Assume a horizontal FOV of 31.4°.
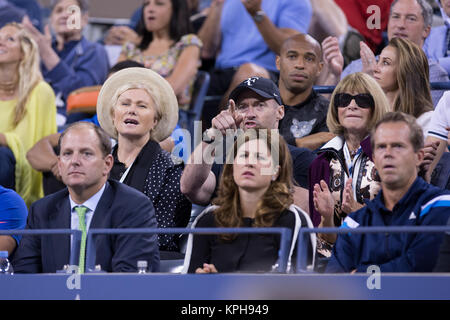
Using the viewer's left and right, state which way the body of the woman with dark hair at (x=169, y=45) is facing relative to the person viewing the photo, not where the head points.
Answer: facing the viewer and to the left of the viewer

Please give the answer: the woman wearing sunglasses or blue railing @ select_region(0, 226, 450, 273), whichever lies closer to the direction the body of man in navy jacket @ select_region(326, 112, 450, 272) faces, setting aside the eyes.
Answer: the blue railing

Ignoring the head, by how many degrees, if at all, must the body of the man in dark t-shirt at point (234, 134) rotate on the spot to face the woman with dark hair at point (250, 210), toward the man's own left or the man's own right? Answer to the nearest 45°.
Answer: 0° — they already face them

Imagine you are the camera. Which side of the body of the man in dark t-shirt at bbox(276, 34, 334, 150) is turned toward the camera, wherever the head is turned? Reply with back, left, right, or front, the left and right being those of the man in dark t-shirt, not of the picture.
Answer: front

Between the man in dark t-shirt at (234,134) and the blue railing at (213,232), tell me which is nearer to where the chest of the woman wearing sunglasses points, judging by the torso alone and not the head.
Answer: the blue railing

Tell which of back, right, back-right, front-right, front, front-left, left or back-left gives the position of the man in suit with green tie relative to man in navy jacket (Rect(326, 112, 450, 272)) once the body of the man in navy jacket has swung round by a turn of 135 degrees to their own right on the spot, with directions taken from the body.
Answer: left

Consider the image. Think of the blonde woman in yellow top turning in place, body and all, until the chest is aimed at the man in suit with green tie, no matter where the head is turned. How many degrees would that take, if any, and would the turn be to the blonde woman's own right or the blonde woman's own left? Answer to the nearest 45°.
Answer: approximately 45° to the blonde woman's own left

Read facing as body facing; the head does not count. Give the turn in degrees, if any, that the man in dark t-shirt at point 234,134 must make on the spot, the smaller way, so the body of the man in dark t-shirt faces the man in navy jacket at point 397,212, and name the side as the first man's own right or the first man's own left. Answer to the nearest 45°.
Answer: approximately 45° to the first man's own left

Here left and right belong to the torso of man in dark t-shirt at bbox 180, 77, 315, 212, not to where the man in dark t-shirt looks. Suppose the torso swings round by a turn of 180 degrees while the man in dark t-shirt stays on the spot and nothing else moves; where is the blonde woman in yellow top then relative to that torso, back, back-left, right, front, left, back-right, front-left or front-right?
front-left

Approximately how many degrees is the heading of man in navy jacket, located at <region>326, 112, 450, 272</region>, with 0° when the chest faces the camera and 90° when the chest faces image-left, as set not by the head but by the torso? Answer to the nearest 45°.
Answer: approximately 45°

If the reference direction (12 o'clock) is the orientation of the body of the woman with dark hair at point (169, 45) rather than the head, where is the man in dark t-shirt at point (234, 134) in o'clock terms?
The man in dark t-shirt is roughly at 10 o'clock from the woman with dark hair.

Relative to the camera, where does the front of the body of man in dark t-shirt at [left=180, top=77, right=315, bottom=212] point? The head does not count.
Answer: toward the camera

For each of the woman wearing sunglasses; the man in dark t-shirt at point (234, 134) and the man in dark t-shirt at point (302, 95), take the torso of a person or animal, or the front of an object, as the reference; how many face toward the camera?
3
